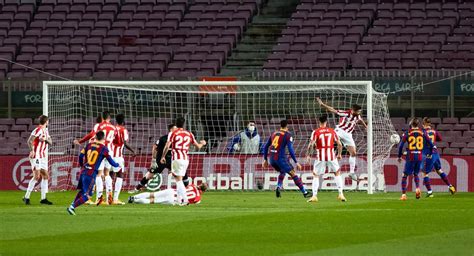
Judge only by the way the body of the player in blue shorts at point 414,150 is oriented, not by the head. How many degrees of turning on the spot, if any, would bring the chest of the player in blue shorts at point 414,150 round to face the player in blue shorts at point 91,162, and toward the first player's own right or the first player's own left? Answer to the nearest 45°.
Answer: approximately 135° to the first player's own left

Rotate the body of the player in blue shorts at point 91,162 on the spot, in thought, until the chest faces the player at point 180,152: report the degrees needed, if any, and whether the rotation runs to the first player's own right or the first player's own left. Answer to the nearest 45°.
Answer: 0° — they already face them

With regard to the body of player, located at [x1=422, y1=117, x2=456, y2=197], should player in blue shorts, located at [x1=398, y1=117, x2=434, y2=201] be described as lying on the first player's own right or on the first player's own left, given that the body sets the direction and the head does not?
on the first player's own left

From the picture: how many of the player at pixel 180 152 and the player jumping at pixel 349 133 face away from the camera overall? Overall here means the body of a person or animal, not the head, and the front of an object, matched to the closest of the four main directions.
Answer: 1

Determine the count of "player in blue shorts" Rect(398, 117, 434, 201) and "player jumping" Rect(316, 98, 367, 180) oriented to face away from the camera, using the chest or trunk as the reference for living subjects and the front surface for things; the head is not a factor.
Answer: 1

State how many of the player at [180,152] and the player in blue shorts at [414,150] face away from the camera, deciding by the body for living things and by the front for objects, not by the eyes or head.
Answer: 2

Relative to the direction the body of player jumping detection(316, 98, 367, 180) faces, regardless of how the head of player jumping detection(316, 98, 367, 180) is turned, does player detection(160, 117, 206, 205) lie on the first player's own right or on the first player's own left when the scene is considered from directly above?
on the first player's own right

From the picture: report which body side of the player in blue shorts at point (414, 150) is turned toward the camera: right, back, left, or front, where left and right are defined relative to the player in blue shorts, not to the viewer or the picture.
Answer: back

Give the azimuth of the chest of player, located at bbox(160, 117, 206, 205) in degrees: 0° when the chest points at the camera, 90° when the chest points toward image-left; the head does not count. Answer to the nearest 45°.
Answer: approximately 180°

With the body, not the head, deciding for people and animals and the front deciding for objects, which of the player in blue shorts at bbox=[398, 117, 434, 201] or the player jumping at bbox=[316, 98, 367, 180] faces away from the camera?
the player in blue shorts

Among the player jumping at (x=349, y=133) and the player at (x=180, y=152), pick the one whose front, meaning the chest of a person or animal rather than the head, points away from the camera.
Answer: the player at (x=180, y=152)
